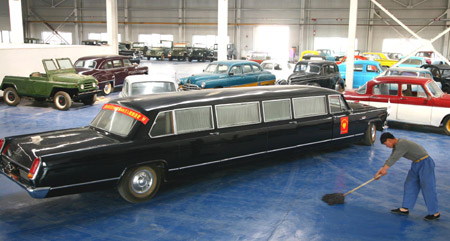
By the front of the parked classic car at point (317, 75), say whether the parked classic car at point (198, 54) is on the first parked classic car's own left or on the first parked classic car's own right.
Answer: on the first parked classic car's own right

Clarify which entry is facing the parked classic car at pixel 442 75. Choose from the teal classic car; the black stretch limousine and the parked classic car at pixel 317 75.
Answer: the black stretch limousine

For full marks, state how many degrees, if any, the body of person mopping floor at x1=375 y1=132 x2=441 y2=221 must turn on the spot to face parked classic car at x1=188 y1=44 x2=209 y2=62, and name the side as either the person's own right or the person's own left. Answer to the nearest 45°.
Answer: approximately 45° to the person's own right

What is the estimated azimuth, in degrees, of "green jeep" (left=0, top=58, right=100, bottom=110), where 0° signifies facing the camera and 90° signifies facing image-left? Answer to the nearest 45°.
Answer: approximately 315°

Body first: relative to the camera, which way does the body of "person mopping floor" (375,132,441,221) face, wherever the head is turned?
to the viewer's left

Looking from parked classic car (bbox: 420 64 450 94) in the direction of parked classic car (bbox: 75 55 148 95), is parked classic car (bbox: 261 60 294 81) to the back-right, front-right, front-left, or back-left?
front-right

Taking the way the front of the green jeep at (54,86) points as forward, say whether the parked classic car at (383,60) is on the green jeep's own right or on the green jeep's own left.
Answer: on the green jeep's own left

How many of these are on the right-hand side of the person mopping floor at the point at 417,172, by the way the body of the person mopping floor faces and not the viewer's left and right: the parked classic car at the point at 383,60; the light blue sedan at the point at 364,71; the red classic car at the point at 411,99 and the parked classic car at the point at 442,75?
4

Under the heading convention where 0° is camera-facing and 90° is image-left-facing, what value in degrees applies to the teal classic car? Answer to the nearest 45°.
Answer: approximately 45°

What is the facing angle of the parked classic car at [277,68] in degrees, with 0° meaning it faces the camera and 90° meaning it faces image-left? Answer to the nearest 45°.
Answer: approximately 45°

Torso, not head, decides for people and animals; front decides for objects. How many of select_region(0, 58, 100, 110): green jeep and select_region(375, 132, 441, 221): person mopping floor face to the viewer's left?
1

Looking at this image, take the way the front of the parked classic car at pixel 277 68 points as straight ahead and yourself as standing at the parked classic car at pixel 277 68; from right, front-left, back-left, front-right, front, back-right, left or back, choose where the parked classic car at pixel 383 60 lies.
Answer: back

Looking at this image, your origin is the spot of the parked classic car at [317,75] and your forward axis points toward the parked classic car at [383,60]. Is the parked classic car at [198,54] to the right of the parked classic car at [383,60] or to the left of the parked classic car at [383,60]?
left

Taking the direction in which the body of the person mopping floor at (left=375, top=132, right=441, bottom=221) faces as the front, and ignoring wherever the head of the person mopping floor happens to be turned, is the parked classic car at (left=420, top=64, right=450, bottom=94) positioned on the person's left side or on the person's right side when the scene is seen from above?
on the person's right side

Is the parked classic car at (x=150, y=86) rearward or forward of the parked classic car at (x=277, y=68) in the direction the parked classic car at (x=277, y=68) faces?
forward
